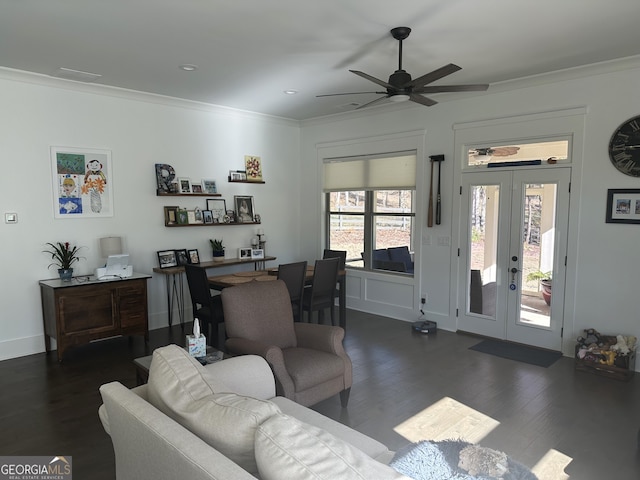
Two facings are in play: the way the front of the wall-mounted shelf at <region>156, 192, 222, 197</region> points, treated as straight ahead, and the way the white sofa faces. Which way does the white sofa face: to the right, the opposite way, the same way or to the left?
to the left

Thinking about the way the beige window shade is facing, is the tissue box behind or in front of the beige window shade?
in front

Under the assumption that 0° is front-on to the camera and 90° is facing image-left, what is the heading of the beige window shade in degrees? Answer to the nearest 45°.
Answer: approximately 45°

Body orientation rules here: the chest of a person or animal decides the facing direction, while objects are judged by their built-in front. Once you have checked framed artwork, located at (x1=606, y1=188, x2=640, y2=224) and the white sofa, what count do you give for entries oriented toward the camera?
1

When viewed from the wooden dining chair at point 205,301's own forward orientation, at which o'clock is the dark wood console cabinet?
The dark wood console cabinet is roughly at 8 o'clock from the wooden dining chair.

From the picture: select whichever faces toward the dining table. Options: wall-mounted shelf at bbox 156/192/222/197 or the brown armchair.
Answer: the wall-mounted shelf

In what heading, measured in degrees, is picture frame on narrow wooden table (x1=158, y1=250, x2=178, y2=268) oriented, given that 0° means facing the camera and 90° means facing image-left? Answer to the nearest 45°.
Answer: approximately 0°
